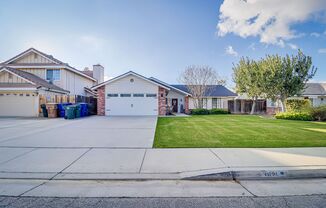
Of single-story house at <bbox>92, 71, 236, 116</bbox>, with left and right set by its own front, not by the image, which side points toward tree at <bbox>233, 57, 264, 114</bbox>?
left

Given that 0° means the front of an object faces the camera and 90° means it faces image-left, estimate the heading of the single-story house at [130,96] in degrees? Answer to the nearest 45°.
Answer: approximately 0°

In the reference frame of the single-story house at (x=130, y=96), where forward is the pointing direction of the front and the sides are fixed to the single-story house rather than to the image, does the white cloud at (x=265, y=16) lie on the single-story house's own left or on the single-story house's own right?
on the single-story house's own left

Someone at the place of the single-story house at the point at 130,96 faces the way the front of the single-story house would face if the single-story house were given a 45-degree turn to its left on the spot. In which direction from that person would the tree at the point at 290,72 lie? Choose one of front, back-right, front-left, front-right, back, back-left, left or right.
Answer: front-left

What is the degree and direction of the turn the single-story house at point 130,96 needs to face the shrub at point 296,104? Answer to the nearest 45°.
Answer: approximately 90° to its left

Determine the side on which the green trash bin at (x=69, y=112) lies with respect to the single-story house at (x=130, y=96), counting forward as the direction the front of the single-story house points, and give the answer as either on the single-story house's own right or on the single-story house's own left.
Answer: on the single-story house's own right

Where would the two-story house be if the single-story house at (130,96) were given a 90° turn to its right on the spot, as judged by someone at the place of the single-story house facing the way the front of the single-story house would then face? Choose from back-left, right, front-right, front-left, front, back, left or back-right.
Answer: front

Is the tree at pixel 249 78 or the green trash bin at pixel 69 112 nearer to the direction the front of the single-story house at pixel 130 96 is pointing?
the green trash bin
